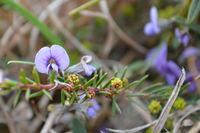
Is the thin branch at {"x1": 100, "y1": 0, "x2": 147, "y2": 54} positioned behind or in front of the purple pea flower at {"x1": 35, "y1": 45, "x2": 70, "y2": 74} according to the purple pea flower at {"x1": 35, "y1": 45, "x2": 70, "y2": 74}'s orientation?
behind

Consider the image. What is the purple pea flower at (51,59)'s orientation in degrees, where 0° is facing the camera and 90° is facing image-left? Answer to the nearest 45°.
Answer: approximately 0°

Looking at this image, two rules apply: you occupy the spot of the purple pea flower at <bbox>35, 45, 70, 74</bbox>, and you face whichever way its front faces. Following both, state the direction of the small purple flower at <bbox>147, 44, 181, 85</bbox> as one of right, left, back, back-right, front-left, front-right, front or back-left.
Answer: back-left

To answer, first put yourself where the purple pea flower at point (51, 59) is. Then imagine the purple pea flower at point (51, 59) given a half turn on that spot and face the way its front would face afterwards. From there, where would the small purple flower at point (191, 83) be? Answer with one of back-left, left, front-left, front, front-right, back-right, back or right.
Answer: front-right

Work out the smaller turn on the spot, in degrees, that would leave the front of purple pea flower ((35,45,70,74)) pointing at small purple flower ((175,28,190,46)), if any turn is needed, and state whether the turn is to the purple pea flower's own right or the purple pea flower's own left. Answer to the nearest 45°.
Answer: approximately 135° to the purple pea flower's own left

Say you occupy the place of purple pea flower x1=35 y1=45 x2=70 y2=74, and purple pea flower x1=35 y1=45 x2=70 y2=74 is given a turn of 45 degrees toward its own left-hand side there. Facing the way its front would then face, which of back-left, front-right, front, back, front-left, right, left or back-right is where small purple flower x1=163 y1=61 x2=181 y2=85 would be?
left

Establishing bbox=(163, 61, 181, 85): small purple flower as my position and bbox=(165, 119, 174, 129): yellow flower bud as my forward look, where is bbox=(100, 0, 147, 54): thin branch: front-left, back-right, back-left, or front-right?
back-right
